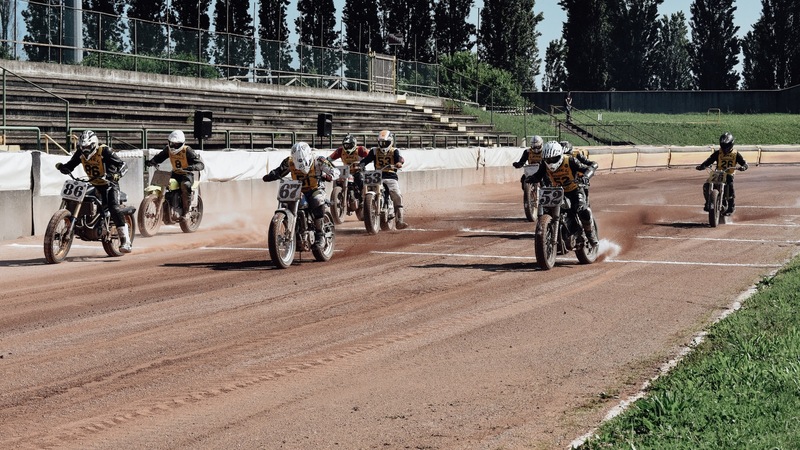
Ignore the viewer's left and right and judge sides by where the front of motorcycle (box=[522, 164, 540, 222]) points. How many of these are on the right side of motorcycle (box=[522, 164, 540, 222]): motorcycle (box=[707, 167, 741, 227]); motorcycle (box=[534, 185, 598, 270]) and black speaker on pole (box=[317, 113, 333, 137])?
1

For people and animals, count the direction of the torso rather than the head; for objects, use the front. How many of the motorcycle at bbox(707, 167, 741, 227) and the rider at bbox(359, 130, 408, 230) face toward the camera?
2

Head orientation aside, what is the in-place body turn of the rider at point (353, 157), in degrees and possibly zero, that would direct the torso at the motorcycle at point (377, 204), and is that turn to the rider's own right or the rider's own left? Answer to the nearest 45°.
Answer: approximately 45° to the rider's own left

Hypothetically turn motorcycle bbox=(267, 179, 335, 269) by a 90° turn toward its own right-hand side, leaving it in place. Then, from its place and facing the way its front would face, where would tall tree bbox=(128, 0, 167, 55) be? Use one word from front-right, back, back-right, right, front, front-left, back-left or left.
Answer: front-right

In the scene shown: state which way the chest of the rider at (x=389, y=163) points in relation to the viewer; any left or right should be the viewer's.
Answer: facing the viewer

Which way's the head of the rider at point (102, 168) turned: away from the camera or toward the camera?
toward the camera

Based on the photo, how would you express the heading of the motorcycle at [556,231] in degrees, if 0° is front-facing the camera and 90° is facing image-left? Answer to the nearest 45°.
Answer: approximately 45°

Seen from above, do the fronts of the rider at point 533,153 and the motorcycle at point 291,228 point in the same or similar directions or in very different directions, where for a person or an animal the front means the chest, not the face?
same or similar directions

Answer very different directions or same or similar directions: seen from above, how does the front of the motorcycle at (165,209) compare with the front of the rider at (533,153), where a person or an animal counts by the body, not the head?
same or similar directions

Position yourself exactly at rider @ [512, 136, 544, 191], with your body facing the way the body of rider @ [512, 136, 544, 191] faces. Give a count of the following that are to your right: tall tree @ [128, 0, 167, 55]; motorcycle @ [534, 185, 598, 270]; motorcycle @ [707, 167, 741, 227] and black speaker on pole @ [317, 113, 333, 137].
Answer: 2

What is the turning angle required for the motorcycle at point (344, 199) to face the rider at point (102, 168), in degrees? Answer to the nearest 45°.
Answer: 0° — it already faces them

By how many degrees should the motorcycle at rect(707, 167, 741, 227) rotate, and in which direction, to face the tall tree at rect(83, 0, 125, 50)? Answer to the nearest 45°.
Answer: approximately 90° to its right

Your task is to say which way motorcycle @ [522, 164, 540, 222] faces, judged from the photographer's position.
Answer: facing the viewer and to the left of the viewer
